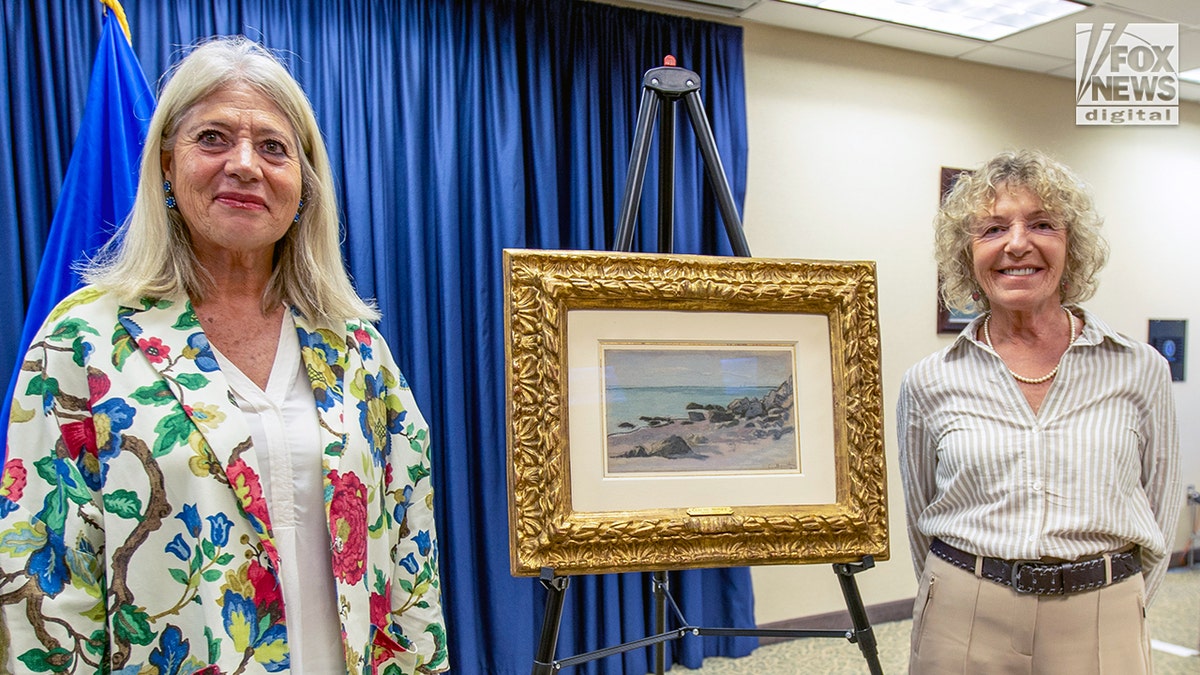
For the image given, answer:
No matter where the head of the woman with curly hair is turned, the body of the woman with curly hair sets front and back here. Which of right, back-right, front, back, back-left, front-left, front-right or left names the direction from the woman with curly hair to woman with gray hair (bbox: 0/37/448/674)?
front-right

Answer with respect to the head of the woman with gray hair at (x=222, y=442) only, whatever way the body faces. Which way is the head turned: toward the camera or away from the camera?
toward the camera

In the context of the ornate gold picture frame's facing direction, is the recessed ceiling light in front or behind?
behind

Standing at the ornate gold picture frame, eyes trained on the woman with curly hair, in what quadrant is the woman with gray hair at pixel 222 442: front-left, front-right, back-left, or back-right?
back-right

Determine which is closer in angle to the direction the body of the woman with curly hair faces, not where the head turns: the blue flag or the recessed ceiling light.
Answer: the blue flag

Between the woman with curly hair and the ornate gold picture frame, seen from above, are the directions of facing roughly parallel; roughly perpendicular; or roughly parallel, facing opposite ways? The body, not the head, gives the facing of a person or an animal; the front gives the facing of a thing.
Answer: roughly parallel

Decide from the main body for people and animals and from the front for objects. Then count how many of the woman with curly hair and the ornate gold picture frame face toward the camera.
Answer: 2

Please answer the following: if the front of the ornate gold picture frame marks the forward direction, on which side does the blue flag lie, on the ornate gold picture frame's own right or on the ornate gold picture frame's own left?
on the ornate gold picture frame's own right

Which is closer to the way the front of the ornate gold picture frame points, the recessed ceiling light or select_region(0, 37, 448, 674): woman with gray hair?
the woman with gray hair

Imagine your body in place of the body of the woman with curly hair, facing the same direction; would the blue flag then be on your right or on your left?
on your right

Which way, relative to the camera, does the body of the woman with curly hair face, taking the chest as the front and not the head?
toward the camera

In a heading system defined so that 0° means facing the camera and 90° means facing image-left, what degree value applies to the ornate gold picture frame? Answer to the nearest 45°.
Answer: approximately 0°
